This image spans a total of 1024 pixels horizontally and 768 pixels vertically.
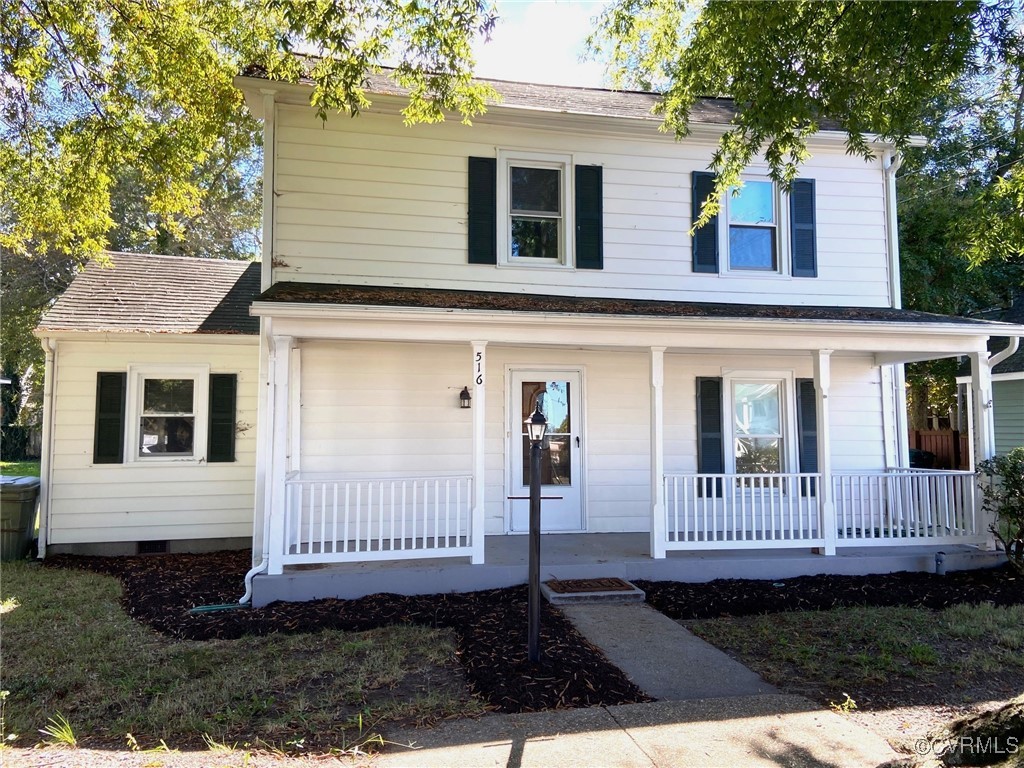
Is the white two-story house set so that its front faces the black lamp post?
yes

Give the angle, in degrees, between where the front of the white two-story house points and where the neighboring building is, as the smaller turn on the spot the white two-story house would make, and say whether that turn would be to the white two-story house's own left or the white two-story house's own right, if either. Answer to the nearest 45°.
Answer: approximately 135° to the white two-story house's own left

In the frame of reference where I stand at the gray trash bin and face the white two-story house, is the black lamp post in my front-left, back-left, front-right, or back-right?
front-right

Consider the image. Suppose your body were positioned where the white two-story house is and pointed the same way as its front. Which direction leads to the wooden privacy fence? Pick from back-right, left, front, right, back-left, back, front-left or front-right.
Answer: back-left

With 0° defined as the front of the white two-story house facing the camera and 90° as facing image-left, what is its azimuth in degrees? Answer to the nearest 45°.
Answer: approximately 0°

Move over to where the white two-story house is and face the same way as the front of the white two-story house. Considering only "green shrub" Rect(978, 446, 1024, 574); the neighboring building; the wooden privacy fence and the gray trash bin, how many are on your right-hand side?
1

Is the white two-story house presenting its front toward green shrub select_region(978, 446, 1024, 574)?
no

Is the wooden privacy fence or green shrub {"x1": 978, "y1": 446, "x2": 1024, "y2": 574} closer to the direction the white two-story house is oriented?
the green shrub

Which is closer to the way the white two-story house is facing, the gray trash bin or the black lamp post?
the black lamp post

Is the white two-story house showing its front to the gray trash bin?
no
